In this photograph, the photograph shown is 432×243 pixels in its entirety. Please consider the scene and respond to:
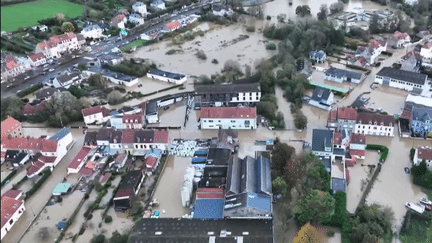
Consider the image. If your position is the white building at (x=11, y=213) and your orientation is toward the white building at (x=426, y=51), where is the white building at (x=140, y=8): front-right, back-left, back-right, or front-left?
front-left

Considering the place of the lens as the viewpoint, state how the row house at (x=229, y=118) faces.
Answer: facing the viewer

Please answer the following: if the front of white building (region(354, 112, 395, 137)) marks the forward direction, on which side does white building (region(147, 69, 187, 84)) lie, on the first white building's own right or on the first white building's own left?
on the first white building's own right

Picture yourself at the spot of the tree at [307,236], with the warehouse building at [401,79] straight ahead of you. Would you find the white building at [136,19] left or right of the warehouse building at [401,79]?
left

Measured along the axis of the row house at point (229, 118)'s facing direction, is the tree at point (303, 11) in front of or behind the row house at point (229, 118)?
behind

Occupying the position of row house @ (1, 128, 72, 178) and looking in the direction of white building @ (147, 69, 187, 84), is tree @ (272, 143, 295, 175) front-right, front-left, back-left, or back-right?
front-right

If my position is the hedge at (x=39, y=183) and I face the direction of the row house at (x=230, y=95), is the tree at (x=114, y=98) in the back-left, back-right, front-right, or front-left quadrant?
front-left

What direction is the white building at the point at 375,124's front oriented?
toward the camera

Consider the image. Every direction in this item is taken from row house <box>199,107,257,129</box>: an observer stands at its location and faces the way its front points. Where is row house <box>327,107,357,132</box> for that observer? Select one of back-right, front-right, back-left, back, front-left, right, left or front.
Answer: left

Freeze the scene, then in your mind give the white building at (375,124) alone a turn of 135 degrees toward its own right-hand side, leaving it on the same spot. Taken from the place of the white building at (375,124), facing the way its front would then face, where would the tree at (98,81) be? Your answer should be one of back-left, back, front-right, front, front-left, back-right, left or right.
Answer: front-left

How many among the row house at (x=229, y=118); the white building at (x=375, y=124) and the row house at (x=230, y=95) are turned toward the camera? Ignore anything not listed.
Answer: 3
